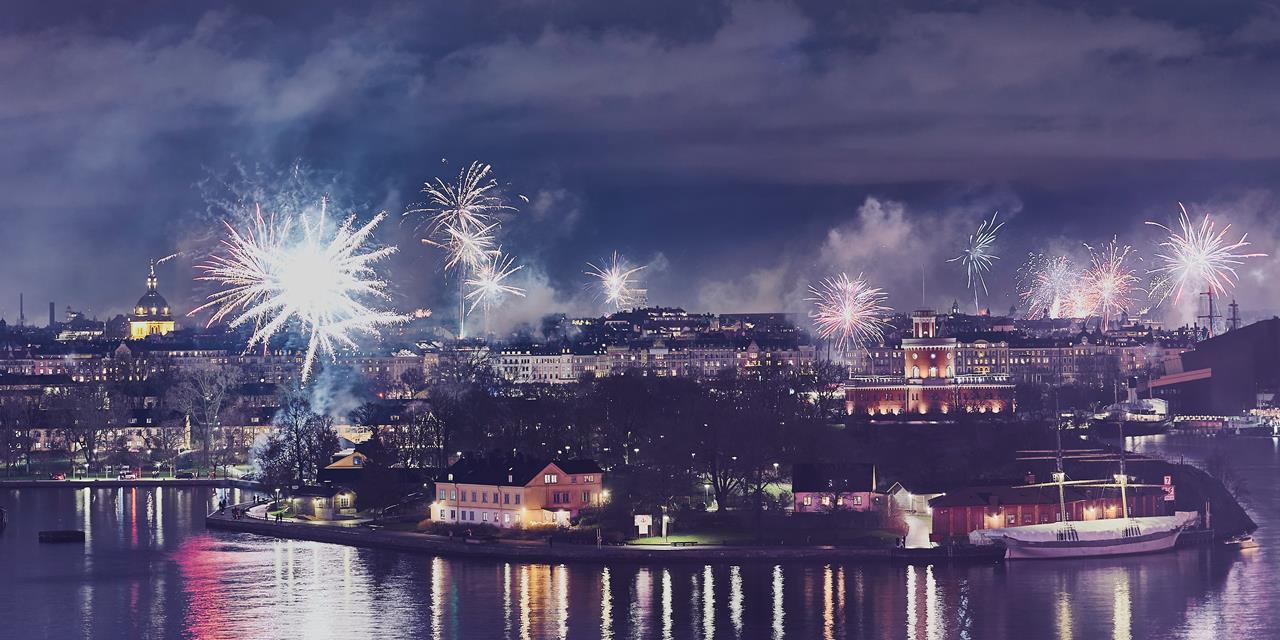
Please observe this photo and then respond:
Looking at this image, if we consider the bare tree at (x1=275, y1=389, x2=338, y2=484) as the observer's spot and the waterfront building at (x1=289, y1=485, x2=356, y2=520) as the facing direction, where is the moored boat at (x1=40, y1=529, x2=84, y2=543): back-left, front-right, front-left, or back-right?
front-right

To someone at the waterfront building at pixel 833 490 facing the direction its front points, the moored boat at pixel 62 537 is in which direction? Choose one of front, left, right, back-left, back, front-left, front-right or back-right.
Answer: right

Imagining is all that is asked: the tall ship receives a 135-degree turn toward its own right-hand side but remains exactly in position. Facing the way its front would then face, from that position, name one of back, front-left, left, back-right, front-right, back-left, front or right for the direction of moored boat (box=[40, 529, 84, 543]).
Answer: front-right

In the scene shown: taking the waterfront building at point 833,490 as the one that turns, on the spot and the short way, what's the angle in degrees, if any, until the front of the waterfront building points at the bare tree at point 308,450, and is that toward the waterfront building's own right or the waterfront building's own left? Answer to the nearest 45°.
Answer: approximately 135° to the waterfront building's own right

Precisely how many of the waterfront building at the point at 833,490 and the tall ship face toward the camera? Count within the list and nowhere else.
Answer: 1

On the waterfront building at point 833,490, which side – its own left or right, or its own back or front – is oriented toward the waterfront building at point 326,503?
right

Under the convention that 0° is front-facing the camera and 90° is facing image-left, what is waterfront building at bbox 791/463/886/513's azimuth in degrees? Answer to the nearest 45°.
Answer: approximately 0°

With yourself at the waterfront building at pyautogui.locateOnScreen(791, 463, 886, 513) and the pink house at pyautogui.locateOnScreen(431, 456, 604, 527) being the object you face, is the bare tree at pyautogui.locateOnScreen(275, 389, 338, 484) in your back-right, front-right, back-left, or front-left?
front-right

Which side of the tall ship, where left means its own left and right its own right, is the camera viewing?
right

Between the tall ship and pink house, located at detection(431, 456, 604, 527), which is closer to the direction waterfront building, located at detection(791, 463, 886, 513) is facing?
the tall ship

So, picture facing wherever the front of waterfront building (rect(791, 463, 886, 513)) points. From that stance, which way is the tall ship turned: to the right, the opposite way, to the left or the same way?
to the left

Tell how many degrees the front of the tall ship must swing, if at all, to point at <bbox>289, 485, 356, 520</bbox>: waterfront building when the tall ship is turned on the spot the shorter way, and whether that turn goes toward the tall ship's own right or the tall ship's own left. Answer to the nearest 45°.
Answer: approximately 180°

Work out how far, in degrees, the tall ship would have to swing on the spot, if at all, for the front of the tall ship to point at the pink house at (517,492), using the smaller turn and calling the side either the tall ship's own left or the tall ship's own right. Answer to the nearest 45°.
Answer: approximately 180°
